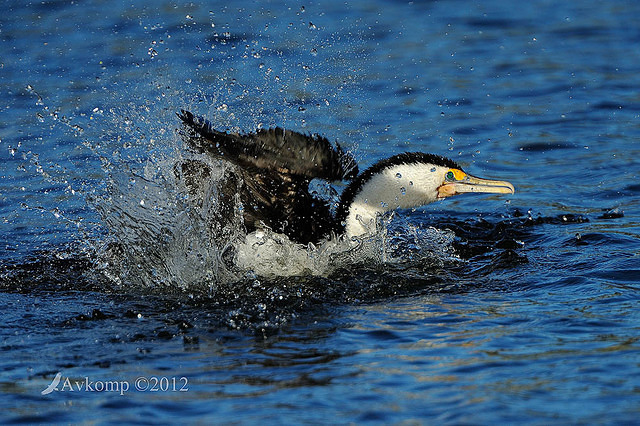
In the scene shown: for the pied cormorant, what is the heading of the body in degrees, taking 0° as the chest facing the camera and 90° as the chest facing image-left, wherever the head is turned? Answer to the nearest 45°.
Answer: approximately 270°
